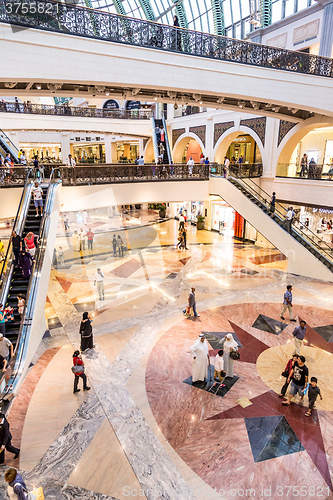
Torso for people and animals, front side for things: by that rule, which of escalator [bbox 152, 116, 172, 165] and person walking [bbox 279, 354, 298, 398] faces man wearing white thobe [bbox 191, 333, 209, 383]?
the escalator

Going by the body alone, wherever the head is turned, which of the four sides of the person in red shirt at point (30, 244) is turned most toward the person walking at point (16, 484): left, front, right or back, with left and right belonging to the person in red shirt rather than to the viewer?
front

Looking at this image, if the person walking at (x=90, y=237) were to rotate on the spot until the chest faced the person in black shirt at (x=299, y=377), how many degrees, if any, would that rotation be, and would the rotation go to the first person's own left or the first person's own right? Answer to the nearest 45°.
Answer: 0° — they already face them

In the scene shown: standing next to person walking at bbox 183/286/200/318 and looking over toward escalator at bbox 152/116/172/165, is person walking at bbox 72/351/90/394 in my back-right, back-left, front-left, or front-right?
back-left

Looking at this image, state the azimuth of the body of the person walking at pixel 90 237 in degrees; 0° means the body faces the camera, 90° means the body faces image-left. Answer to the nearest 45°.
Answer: approximately 0°

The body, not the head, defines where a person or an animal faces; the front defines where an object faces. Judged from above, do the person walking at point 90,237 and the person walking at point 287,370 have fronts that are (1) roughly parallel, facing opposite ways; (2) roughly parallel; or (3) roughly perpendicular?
roughly parallel

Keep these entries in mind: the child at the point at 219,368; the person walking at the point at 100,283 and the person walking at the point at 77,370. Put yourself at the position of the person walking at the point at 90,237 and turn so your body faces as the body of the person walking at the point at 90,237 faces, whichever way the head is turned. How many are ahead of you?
3

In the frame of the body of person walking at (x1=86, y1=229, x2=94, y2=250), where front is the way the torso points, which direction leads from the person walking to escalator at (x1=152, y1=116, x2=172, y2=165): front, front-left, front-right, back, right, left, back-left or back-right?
back-left

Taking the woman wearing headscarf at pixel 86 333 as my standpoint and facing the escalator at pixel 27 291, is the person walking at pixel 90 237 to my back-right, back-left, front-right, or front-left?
front-right

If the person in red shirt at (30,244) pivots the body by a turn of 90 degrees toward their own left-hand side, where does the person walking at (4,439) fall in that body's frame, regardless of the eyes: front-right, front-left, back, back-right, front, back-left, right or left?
right

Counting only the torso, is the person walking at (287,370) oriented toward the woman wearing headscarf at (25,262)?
no

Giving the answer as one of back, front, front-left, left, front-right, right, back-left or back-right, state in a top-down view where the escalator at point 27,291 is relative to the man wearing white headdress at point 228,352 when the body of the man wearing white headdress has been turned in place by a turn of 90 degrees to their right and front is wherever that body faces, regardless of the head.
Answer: front-left
